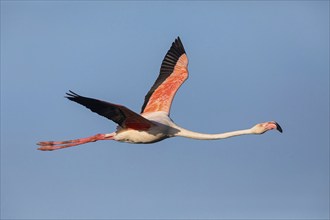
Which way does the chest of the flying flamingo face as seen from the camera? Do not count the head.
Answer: to the viewer's right
